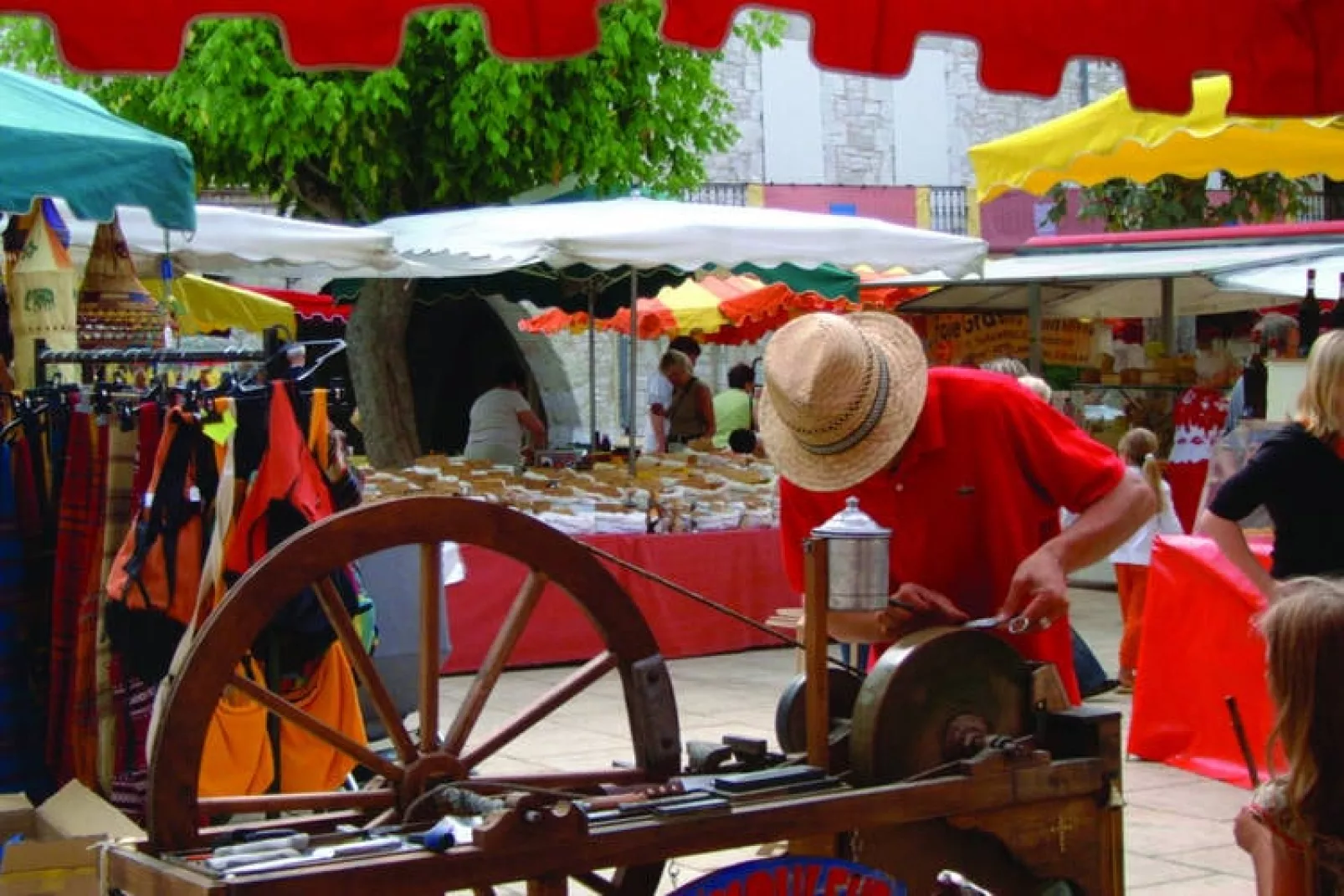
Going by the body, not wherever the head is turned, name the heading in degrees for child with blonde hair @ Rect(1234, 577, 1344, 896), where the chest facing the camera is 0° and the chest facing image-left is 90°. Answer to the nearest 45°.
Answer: approximately 180°

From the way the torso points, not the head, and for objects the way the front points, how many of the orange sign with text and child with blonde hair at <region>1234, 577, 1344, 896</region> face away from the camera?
1

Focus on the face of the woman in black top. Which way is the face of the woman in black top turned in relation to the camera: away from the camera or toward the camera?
away from the camera

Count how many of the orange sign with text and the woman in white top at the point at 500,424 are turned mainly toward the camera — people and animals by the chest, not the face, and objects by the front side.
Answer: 1

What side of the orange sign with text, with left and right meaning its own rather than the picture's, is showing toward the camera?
front

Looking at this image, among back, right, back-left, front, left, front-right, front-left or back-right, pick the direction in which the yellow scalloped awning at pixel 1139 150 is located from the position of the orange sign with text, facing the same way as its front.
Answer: front

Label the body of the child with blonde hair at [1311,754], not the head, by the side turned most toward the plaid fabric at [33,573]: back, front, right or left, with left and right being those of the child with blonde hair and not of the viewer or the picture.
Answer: front

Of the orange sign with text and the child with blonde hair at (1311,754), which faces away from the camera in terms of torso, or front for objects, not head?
the child with blonde hair

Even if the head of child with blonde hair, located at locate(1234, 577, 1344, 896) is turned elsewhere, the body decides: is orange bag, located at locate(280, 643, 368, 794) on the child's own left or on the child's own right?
on the child's own left

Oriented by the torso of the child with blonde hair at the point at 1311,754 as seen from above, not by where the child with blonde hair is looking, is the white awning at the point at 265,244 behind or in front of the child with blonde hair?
in front

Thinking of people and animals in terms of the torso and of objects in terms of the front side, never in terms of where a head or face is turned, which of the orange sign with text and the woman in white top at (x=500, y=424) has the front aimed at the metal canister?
the orange sign with text
